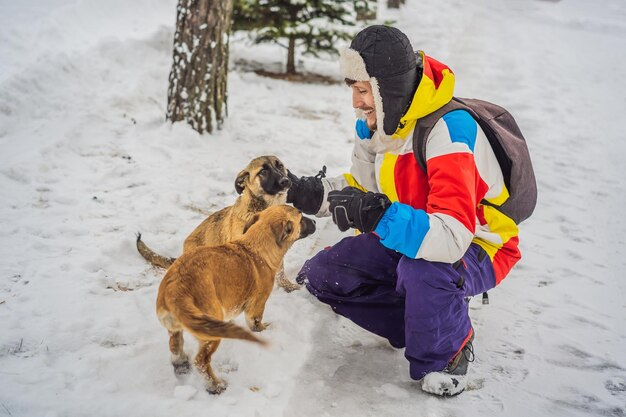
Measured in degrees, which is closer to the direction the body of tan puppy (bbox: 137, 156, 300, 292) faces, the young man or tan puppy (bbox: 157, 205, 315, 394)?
the young man

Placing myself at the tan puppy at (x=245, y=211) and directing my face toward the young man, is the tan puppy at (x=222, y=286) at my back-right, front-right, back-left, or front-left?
front-right

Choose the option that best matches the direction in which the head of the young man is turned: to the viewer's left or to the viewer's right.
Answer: to the viewer's left

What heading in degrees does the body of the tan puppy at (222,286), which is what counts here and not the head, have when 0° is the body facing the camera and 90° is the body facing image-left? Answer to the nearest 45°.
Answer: approximately 225°

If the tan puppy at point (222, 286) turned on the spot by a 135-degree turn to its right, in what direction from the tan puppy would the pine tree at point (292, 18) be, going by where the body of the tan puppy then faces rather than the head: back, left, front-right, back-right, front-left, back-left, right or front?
back

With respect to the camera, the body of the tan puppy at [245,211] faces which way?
to the viewer's right

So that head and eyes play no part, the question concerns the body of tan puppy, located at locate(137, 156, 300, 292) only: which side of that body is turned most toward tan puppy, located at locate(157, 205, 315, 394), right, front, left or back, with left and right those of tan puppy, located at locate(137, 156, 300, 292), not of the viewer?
right

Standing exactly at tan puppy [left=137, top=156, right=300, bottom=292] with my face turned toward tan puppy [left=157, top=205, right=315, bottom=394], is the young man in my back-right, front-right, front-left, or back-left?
front-left

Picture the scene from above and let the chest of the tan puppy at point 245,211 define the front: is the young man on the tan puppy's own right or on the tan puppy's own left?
on the tan puppy's own right

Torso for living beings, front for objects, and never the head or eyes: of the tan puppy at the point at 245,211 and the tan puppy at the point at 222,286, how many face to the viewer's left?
0

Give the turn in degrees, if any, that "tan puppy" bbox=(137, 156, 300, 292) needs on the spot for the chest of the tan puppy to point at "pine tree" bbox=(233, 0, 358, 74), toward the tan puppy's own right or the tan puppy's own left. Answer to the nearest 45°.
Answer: approximately 90° to the tan puppy's own left
